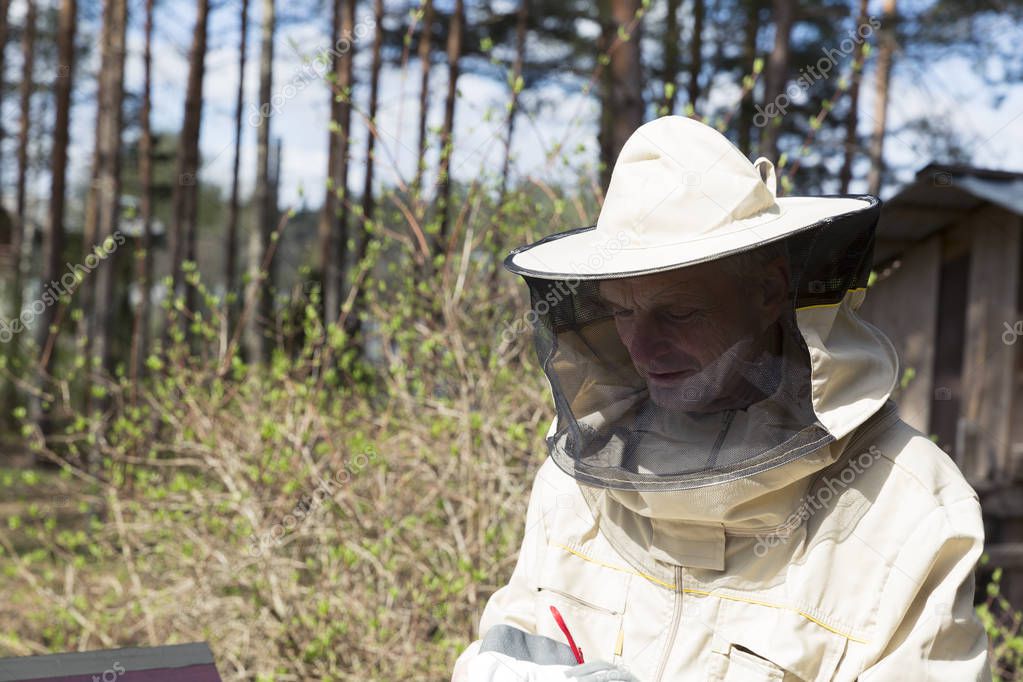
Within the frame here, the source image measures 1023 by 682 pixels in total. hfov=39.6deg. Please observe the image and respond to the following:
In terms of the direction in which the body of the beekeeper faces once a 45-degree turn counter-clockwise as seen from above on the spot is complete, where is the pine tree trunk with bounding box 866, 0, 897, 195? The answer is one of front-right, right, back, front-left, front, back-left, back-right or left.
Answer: back

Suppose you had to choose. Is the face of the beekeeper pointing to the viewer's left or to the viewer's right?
to the viewer's left

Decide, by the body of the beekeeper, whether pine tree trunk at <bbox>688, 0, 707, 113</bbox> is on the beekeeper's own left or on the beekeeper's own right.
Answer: on the beekeeper's own right

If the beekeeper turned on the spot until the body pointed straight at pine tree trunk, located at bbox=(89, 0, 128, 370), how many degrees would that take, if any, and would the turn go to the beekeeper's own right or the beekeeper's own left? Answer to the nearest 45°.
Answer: approximately 90° to the beekeeper's own right

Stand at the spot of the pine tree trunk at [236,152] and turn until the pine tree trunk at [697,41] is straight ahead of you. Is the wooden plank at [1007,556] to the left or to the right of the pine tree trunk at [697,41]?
right

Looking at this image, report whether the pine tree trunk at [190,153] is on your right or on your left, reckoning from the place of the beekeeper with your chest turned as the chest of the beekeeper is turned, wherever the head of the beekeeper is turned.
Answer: on your right

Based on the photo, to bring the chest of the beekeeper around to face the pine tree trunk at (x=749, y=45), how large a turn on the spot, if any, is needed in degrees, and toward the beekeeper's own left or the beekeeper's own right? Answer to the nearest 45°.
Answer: approximately 135° to the beekeeper's own right

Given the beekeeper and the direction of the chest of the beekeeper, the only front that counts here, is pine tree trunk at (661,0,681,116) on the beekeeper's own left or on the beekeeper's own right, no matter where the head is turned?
on the beekeeper's own right

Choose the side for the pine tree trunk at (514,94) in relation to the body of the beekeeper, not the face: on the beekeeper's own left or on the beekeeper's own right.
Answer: on the beekeeper's own right

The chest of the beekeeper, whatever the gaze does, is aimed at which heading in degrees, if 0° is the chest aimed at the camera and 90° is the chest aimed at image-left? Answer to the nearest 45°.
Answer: approximately 45°
